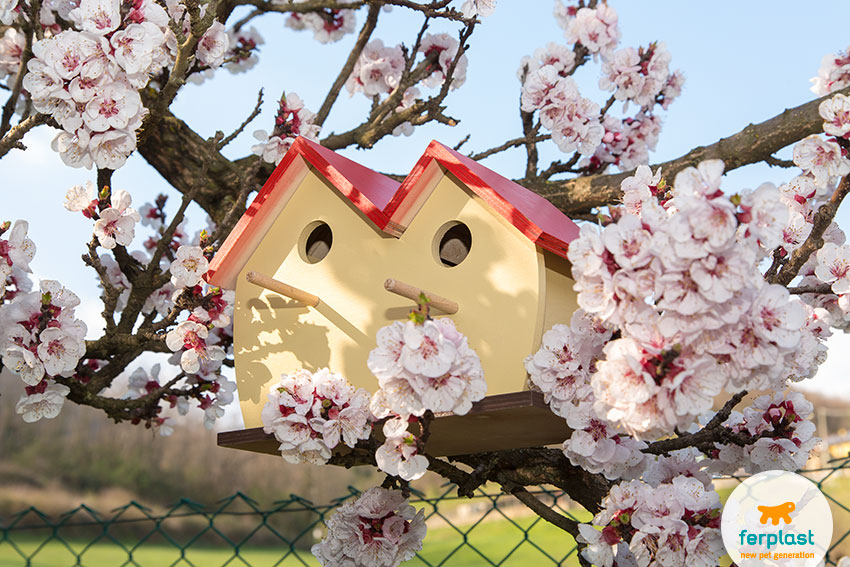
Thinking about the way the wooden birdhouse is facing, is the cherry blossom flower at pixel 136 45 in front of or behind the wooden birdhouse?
in front

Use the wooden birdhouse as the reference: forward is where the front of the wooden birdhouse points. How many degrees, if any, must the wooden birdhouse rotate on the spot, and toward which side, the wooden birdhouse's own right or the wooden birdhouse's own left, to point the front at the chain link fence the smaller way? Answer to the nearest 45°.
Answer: approximately 135° to the wooden birdhouse's own right

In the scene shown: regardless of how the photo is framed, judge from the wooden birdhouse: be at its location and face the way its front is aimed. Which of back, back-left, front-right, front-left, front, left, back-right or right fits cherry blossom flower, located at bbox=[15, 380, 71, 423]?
right

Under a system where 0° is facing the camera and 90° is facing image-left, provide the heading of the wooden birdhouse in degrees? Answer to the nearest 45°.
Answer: approximately 45°

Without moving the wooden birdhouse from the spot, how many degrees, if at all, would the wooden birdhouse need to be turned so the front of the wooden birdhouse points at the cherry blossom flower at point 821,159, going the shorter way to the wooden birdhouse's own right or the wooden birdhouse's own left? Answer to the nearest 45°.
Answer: approximately 135° to the wooden birdhouse's own left

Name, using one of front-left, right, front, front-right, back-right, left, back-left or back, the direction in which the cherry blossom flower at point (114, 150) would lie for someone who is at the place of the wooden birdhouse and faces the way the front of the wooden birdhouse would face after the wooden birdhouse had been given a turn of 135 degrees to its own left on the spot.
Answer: back

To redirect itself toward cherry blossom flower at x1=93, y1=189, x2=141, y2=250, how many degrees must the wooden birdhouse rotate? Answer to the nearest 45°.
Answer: approximately 45° to its right
